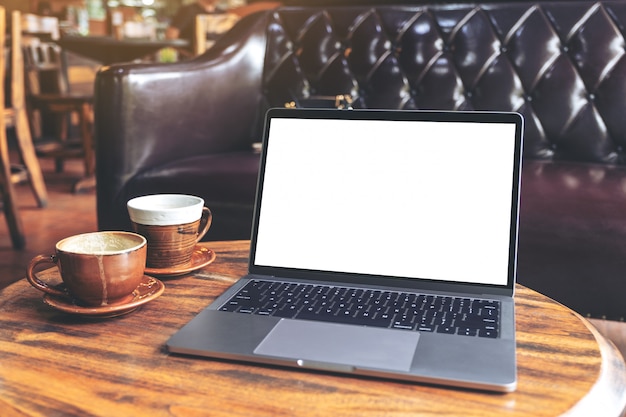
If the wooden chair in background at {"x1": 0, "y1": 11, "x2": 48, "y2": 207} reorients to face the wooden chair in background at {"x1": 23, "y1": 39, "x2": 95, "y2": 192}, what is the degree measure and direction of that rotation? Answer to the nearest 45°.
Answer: approximately 45° to its right

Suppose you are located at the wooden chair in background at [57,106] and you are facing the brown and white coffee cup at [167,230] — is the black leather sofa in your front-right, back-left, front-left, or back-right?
front-left

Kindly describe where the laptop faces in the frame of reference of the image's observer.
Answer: facing the viewer

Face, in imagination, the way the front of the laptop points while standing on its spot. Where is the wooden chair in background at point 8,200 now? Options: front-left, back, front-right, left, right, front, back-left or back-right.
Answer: back-right

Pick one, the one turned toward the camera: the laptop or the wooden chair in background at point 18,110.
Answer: the laptop

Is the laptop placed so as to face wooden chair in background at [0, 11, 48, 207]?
no

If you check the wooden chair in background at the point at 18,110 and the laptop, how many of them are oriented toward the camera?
1

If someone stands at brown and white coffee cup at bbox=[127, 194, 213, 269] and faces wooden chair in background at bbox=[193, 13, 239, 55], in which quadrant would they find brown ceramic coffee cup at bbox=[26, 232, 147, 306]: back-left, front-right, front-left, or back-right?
back-left

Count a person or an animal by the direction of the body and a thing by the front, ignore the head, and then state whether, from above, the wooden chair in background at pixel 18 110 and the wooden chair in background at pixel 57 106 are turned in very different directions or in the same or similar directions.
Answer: very different directions

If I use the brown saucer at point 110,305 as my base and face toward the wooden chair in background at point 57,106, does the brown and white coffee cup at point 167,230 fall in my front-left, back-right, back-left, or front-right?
front-right
